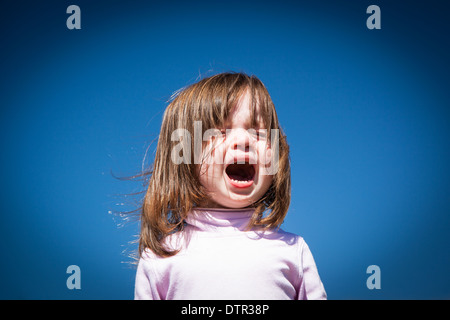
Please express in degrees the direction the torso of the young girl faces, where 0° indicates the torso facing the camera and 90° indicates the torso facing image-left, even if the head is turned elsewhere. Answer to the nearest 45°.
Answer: approximately 0°
